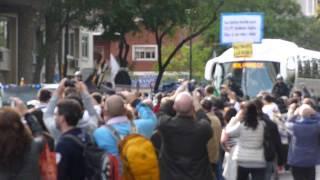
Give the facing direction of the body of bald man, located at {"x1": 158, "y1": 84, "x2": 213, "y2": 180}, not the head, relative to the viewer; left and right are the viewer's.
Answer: facing away from the viewer

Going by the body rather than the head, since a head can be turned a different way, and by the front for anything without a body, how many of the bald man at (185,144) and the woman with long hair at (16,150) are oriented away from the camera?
2

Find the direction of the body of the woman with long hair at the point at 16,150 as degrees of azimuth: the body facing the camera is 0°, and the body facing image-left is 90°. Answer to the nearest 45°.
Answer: approximately 180°

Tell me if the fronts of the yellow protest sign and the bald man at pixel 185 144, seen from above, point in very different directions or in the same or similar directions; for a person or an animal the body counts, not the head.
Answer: very different directions

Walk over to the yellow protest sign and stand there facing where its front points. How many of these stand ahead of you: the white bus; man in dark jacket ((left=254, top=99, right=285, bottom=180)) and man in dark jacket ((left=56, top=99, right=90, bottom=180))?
2

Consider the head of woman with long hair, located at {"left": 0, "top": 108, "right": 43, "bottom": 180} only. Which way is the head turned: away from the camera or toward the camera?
away from the camera

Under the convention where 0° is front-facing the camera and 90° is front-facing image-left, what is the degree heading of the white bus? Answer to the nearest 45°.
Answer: approximately 45°
